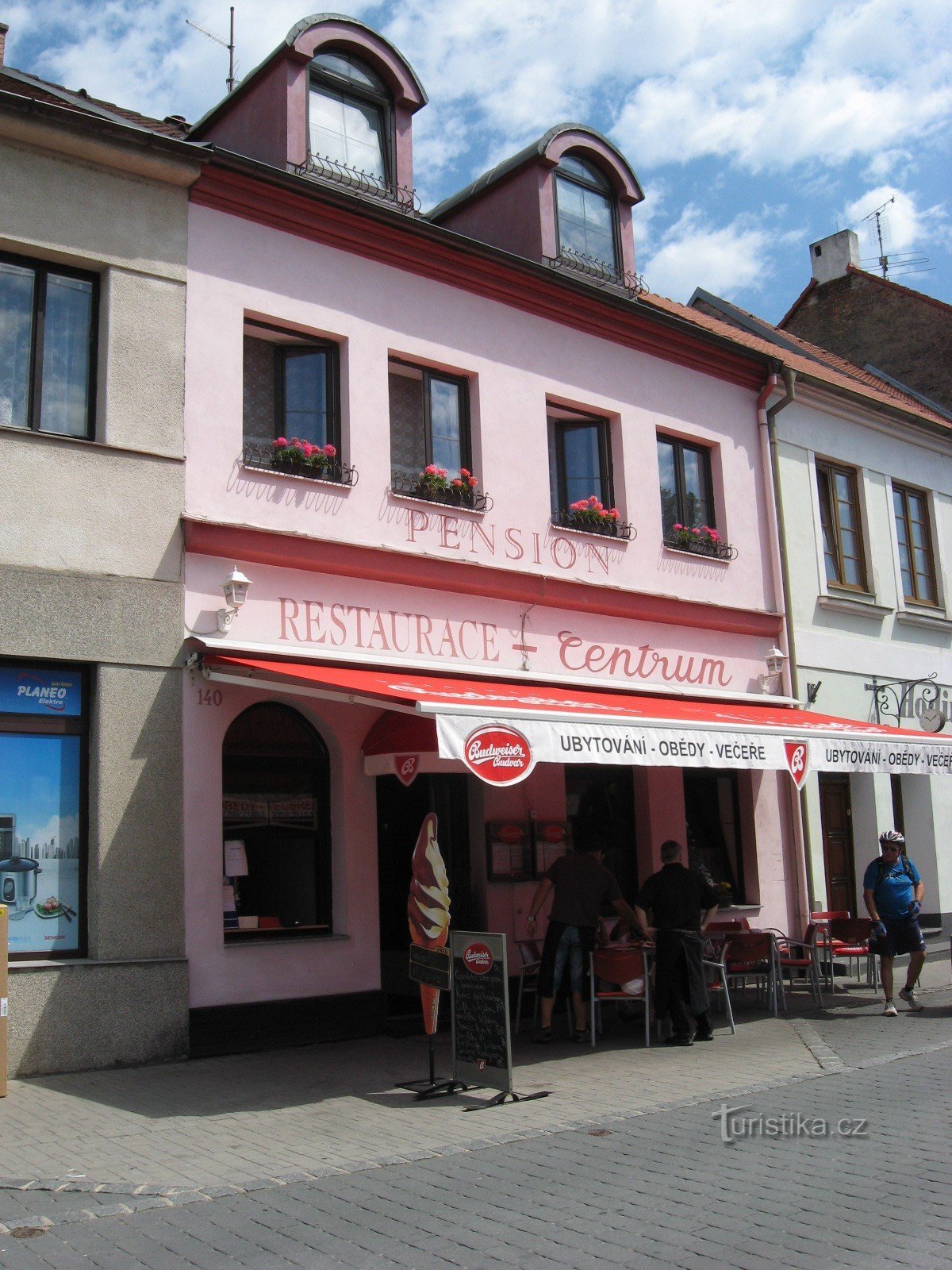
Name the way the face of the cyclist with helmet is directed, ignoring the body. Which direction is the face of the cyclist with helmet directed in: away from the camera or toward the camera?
toward the camera

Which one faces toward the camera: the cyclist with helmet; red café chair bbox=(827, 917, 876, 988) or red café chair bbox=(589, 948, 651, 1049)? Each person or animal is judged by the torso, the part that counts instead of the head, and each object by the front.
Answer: the cyclist with helmet

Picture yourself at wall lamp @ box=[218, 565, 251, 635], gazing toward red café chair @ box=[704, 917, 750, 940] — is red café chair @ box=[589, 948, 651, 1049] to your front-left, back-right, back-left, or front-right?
front-right

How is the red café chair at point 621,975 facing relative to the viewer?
away from the camera

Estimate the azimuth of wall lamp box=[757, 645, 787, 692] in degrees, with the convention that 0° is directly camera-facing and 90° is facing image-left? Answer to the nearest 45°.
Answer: approximately 315°

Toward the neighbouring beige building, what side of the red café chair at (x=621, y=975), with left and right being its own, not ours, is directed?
left

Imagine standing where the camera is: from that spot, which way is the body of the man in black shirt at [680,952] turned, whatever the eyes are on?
away from the camera

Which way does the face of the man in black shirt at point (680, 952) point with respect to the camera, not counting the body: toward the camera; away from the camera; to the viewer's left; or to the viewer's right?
away from the camera

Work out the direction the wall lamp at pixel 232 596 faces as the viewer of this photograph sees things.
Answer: facing the viewer and to the right of the viewer

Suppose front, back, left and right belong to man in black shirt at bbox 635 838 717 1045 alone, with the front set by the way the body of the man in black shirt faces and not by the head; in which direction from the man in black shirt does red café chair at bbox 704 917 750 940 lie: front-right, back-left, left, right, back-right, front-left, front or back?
front

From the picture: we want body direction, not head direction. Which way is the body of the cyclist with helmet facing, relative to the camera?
toward the camera
